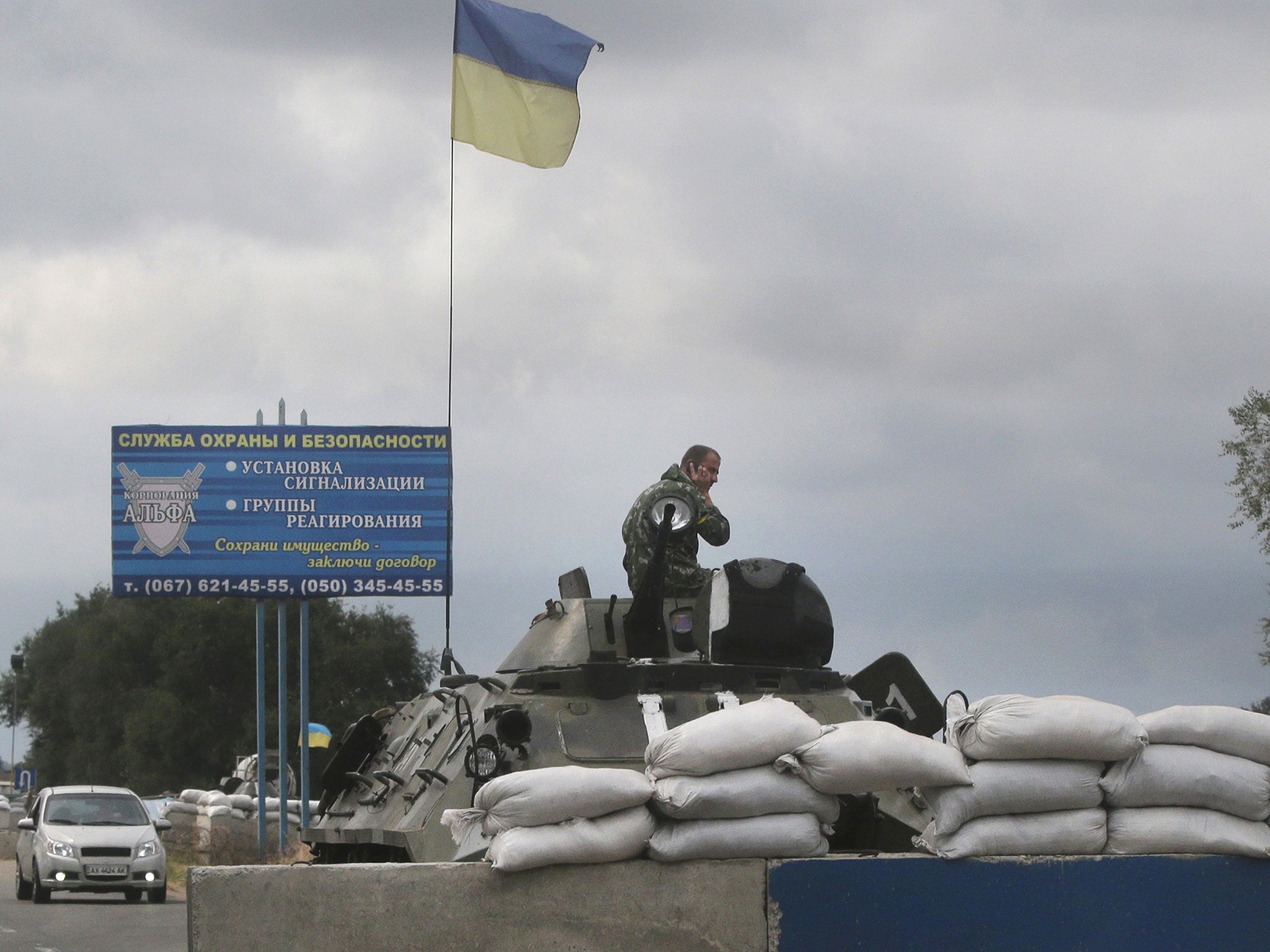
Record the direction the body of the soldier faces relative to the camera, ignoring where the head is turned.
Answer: to the viewer's right

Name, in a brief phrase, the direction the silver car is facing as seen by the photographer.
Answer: facing the viewer

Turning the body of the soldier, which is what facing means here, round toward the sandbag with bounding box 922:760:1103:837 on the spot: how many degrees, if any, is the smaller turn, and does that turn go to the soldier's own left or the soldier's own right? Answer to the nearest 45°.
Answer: approximately 90° to the soldier's own right

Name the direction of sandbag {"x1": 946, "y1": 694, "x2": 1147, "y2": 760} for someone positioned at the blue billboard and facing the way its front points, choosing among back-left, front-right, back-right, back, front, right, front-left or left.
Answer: front

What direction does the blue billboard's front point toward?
toward the camera

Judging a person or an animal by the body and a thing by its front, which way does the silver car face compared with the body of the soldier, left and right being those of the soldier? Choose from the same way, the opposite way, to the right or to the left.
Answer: to the right

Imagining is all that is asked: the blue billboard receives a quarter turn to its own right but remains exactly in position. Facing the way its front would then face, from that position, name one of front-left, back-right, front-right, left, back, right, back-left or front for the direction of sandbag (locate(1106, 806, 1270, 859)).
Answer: left

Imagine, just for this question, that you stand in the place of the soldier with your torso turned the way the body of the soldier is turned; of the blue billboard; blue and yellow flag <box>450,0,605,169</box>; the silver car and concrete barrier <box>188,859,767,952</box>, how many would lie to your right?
1

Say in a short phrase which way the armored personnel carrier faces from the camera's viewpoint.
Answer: facing the viewer and to the left of the viewer

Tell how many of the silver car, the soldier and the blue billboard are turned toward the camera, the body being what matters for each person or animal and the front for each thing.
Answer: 2
